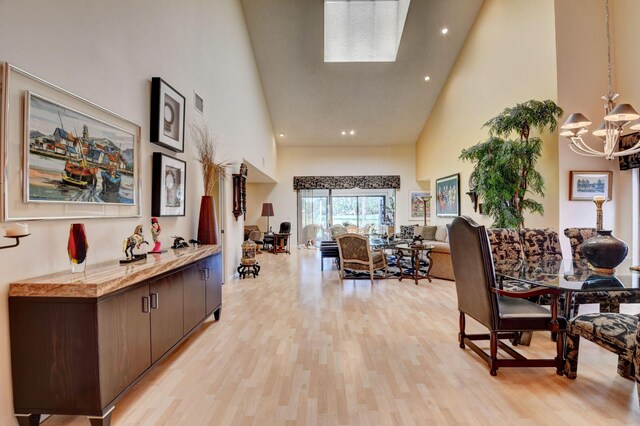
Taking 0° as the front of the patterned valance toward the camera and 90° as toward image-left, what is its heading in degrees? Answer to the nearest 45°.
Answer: approximately 0°

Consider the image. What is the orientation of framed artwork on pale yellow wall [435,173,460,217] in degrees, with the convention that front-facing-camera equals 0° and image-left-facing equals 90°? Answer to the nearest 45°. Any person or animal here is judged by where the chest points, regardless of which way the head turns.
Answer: approximately 45°

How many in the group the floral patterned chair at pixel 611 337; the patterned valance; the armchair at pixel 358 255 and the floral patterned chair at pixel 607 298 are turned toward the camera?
2

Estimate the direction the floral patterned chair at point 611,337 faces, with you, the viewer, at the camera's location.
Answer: facing away from the viewer and to the left of the viewer

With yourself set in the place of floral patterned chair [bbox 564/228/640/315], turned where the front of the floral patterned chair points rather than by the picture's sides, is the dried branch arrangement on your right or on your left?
on your right

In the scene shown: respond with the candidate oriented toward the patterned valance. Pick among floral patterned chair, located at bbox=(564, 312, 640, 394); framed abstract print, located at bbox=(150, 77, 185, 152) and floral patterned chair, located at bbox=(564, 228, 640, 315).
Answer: floral patterned chair, located at bbox=(564, 312, 640, 394)
